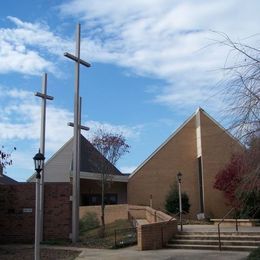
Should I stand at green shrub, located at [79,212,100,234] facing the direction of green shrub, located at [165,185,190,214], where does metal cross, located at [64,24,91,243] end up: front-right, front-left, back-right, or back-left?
back-right

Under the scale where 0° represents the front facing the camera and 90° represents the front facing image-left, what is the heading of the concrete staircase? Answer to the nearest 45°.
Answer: approximately 0°

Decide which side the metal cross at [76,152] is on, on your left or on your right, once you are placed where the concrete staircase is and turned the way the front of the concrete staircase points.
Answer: on your right

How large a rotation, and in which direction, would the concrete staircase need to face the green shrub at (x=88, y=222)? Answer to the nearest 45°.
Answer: approximately 135° to its right

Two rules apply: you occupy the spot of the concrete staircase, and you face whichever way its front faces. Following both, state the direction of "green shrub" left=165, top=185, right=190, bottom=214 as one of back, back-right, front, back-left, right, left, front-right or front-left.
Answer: back
